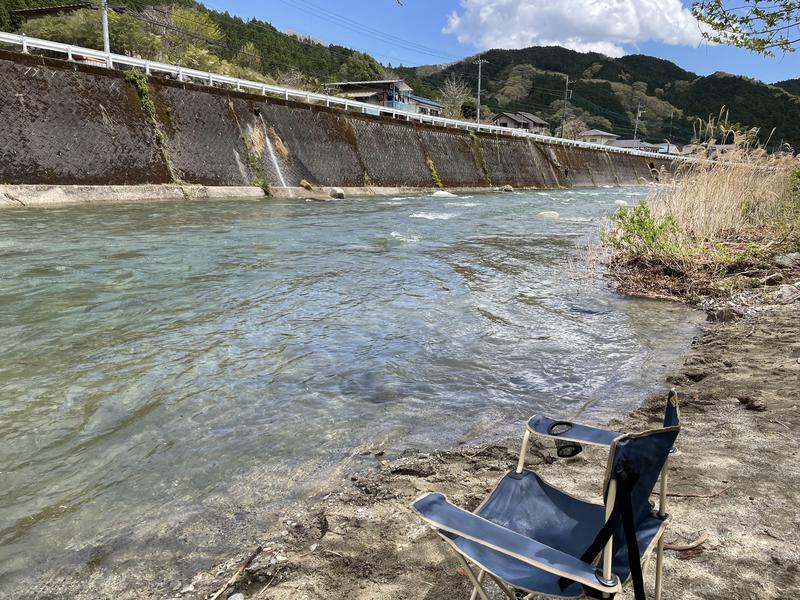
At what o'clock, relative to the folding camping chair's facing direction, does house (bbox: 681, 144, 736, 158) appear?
The house is roughly at 2 o'clock from the folding camping chair.

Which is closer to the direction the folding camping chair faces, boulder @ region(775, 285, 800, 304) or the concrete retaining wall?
the concrete retaining wall

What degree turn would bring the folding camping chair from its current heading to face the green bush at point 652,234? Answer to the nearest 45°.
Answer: approximately 45° to its right

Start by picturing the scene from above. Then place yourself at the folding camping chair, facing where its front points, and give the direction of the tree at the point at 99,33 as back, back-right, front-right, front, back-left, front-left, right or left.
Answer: front

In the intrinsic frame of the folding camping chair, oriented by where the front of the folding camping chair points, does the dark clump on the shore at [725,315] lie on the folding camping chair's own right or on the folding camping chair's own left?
on the folding camping chair's own right

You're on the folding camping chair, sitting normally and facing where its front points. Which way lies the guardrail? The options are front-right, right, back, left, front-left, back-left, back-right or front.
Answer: front

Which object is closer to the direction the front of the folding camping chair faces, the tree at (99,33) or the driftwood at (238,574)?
the tree

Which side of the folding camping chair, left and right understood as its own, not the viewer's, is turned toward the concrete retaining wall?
front

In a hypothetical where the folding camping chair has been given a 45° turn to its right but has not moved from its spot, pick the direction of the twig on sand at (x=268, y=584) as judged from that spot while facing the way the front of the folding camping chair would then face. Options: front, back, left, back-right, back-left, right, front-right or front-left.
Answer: left

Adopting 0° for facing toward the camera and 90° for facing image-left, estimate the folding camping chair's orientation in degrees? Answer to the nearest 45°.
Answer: approximately 135°
